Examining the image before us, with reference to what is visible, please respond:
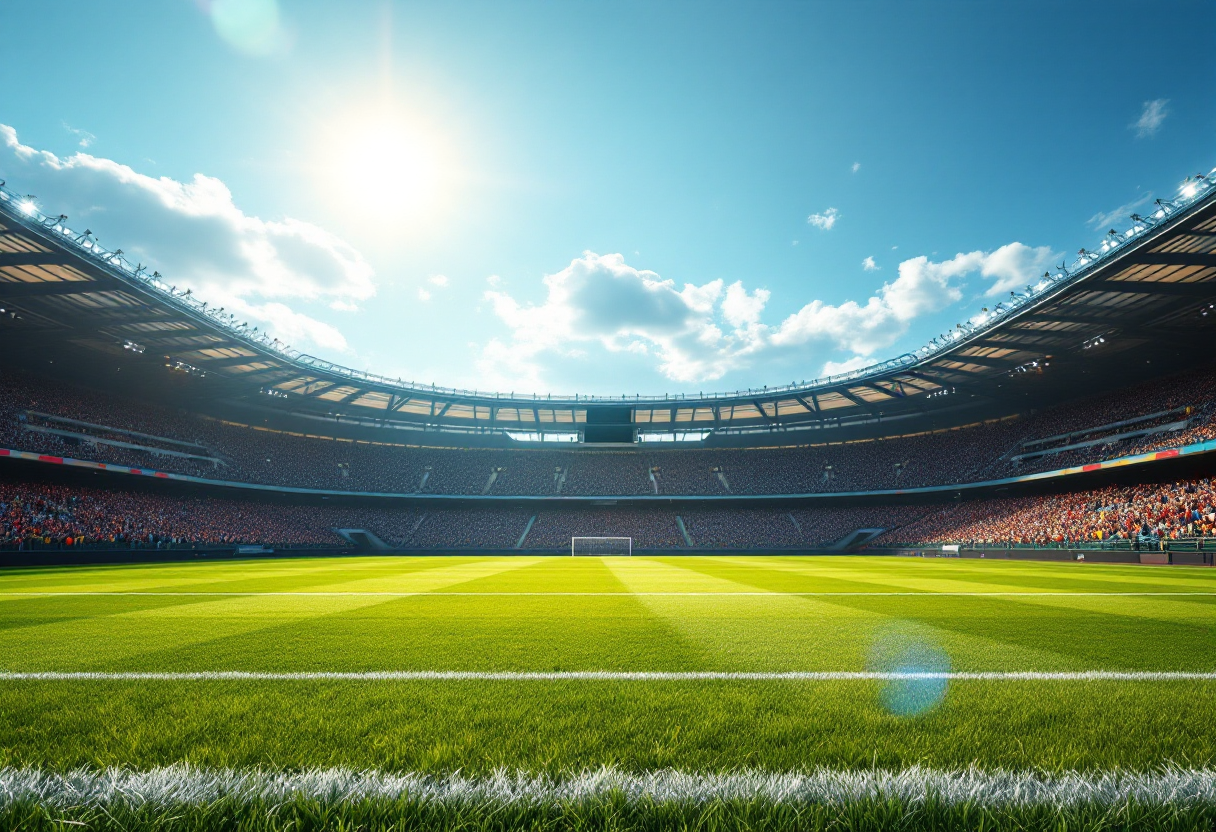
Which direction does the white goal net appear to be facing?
toward the camera
